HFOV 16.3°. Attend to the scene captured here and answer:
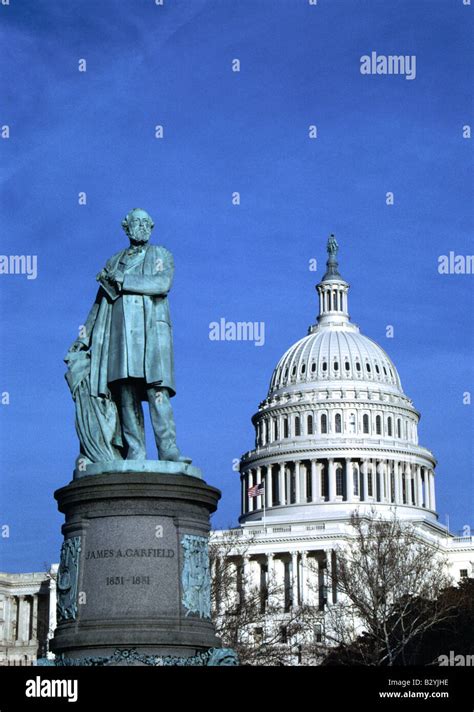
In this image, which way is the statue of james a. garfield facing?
toward the camera
